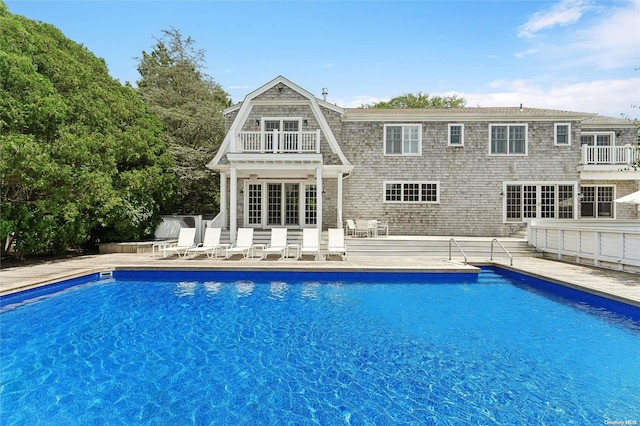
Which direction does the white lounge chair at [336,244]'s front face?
toward the camera

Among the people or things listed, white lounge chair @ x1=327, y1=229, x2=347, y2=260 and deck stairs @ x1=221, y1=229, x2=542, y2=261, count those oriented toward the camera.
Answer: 2

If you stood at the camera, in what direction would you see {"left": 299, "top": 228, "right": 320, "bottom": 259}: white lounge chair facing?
facing the viewer

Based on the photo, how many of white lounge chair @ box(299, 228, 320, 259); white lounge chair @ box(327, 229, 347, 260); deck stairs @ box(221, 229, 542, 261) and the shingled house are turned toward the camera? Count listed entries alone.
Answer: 4

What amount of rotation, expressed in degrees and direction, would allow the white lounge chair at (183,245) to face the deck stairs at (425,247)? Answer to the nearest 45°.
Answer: approximately 135° to its left

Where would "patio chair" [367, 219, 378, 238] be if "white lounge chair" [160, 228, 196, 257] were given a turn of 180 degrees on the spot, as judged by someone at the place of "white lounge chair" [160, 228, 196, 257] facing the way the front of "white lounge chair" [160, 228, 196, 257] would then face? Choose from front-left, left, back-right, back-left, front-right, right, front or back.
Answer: front-right

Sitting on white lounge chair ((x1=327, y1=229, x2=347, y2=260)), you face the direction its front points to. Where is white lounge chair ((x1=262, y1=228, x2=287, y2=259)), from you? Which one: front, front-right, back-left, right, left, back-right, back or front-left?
right

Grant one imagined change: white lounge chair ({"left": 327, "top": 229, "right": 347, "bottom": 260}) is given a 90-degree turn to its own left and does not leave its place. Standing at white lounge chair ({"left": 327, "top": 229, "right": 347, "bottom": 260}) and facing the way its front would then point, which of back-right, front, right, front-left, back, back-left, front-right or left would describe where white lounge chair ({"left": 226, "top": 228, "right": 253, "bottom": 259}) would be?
back

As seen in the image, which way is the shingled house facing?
toward the camera

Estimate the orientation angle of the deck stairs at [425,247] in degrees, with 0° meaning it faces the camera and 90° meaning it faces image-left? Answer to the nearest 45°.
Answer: approximately 0°

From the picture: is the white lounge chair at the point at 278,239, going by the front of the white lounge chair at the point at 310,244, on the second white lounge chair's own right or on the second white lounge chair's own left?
on the second white lounge chair's own right

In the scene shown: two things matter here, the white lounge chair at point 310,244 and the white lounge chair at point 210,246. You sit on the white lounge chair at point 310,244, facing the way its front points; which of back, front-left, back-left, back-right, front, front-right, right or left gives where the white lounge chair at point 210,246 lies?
right
